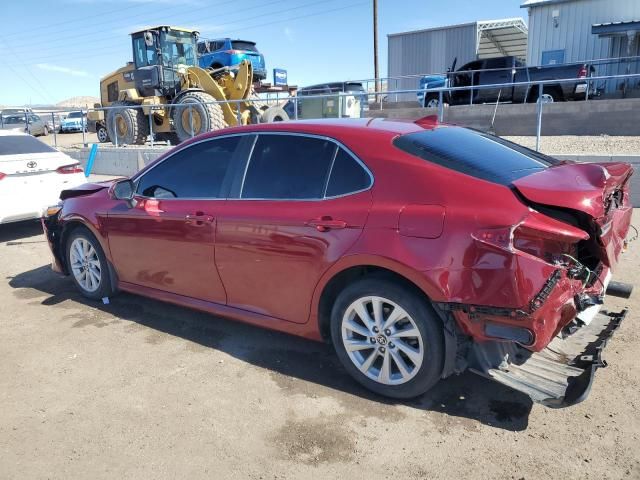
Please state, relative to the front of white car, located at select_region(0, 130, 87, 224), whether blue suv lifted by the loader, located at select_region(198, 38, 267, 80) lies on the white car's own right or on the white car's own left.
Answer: on the white car's own right

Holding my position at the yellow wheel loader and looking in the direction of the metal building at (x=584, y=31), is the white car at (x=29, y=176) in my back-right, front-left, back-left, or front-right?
back-right

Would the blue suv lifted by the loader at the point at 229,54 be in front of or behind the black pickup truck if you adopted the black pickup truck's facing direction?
in front

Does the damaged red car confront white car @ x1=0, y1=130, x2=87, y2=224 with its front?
yes

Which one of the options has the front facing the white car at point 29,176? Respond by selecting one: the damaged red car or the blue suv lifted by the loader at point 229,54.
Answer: the damaged red car

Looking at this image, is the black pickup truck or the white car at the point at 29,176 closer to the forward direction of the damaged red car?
the white car

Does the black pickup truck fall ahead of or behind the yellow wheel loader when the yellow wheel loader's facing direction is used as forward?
ahead

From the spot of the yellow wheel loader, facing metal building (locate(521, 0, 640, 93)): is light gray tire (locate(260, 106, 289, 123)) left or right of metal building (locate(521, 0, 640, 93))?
right

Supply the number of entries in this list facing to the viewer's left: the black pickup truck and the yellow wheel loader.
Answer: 1

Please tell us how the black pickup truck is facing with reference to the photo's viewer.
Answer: facing to the left of the viewer

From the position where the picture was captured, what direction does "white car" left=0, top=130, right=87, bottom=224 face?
facing away from the viewer and to the left of the viewer
